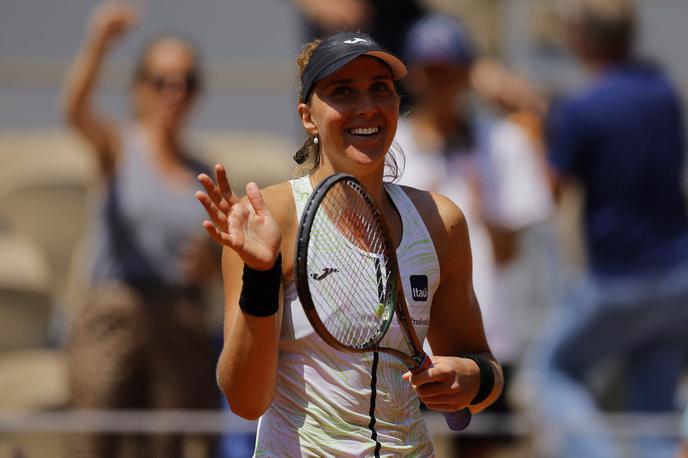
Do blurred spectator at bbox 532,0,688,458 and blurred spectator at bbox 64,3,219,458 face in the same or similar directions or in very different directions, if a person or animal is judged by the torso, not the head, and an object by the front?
very different directions

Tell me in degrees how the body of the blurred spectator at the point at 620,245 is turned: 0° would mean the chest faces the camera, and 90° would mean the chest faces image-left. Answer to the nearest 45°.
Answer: approximately 135°

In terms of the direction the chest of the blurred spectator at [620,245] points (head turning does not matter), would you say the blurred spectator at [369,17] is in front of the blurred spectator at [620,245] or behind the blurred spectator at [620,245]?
in front

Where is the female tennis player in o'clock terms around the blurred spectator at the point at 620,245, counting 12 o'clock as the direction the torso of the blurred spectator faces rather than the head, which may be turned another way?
The female tennis player is roughly at 8 o'clock from the blurred spectator.

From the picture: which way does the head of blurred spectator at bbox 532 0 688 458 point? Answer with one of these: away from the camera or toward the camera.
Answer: away from the camera

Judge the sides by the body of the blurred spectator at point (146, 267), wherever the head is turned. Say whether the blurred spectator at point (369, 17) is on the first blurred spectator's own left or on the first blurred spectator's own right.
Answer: on the first blurred spectator's own left

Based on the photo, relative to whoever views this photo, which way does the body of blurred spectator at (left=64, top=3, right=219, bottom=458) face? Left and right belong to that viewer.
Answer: facing the viewer and to the right of the viewer
